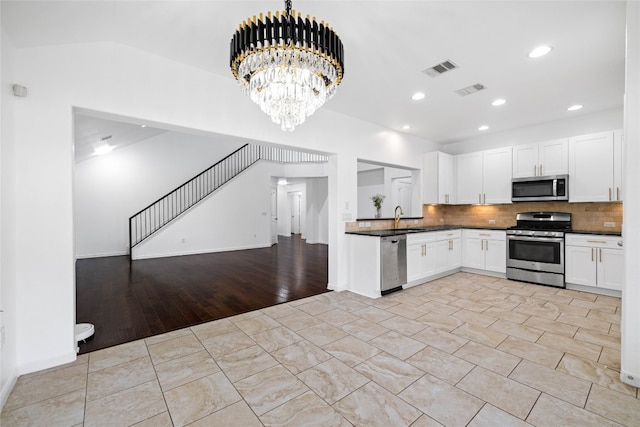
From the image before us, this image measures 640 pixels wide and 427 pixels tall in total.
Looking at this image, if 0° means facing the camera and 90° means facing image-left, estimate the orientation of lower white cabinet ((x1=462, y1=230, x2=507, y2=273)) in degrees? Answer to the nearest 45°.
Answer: approximately 0°

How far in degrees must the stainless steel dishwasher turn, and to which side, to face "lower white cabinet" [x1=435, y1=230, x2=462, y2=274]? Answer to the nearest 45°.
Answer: approximately 90° to its left

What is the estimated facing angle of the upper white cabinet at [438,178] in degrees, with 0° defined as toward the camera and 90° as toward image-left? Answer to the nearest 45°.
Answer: approximately 315°

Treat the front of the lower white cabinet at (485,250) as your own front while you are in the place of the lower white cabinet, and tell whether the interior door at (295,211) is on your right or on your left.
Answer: on your right

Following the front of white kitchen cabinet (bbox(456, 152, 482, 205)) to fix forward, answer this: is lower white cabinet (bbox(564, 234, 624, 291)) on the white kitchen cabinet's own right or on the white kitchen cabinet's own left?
on the white kitchen cabinet's own left

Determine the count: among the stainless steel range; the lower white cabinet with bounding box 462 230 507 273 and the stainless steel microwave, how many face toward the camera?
3

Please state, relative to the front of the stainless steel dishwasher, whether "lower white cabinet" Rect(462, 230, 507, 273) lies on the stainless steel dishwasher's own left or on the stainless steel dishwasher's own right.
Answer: on the stainless steel dishwasher's own left

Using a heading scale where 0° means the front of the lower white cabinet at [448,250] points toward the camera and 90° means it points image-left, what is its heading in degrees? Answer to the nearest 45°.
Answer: approximately 315°

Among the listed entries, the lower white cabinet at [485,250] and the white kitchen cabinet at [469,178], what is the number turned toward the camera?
2
